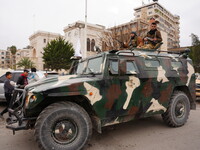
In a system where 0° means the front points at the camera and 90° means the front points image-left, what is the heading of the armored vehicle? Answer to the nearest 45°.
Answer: approximately 45°

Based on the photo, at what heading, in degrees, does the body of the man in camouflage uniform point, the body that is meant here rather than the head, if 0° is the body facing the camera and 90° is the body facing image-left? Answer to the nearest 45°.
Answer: approximately 45°

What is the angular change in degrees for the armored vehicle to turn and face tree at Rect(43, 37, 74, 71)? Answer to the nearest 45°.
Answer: approximately 135° to its right

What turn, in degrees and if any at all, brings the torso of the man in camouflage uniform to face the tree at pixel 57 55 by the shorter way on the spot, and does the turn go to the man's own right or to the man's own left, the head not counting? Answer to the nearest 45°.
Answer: approximately 90° to the man's own right
